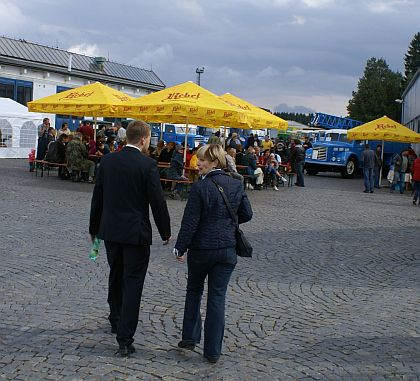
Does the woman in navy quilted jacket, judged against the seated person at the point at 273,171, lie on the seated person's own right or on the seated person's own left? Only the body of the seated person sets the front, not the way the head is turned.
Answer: on the seated person's own right

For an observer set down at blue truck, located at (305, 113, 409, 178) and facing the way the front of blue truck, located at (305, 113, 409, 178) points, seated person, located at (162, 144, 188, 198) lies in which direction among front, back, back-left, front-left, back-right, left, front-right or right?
front-left

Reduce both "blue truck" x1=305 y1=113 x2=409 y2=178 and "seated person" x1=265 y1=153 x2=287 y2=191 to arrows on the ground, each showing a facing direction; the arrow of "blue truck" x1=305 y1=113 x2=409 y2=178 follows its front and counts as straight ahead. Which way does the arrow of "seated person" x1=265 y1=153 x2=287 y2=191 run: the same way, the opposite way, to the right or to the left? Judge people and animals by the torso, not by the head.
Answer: to the left

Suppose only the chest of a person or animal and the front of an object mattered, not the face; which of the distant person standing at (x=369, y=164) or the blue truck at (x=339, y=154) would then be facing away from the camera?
the distant person standing

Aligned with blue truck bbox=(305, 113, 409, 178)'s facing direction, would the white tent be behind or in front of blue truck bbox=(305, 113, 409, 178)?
in front

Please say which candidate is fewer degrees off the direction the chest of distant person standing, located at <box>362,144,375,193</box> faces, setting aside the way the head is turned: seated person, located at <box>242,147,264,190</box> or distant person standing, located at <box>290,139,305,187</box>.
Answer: the distant person standing, located at <box>290,139,305,187</box>

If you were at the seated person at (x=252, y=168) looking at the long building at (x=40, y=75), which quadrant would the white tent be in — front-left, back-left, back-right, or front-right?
front-left

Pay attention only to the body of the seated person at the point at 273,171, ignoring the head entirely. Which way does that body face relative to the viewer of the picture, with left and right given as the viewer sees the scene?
facing the viewer and to the right of the viewer

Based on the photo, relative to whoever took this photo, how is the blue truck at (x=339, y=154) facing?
facing the viewer and to the left of the viewer

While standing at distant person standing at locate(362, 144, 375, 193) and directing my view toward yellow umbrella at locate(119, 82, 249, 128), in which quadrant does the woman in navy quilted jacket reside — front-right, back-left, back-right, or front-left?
front-left

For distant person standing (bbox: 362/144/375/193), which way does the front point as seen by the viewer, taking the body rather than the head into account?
away from the camera
